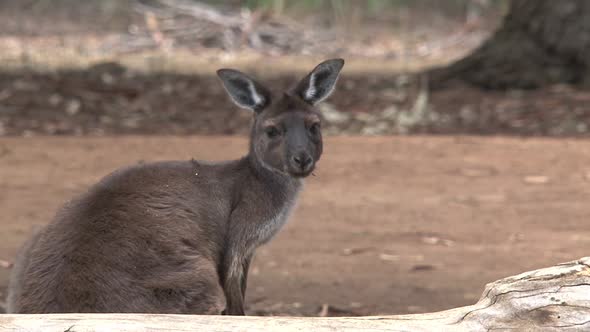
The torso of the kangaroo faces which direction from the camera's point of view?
to the viewer's right

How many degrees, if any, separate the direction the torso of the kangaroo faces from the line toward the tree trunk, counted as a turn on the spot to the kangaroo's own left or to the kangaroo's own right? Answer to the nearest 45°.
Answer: approximately 45° to the kangaroo's own left
